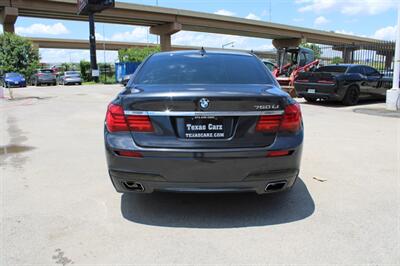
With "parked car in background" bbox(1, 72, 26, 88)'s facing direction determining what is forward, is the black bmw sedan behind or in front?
in front

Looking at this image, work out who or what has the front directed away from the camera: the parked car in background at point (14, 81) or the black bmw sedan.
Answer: the black bmw sedan

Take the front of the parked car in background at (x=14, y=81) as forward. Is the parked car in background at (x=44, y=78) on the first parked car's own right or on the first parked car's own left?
on the first parked car's own left

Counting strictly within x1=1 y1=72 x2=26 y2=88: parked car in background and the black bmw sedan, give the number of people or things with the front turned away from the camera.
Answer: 1

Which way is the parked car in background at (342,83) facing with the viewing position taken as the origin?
facing away from the viewer and to the right of the viewer

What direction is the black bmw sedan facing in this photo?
away from the camera

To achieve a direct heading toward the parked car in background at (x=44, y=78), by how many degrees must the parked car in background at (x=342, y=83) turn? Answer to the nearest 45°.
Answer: approximately 90° to its left

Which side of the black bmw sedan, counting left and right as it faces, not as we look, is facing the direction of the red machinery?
front

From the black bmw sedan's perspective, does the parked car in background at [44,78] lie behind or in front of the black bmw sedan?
in front

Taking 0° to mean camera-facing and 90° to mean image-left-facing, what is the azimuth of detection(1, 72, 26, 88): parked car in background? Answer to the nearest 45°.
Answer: approximately 315°
